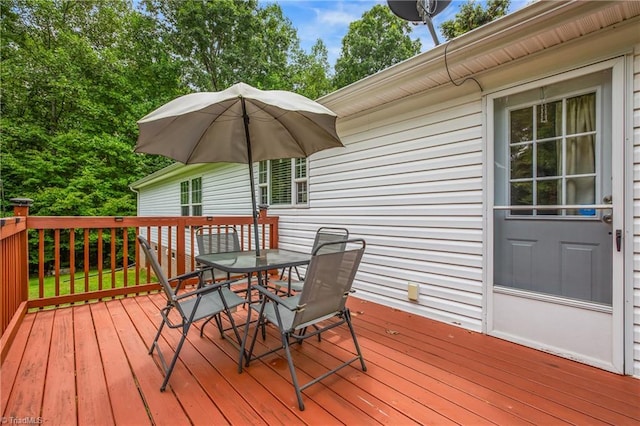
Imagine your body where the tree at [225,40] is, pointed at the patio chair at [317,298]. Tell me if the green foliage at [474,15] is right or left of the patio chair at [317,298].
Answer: left

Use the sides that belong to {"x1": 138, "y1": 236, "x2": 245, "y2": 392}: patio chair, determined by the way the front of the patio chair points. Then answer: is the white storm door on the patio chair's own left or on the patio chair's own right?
on the patio chair's own right

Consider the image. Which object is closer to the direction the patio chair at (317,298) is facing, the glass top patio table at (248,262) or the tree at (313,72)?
the glass top patio table

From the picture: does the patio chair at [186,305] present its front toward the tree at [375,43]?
no

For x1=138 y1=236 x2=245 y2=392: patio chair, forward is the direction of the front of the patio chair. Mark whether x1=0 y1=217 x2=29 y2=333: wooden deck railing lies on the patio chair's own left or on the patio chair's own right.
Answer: on the patio chair's own left

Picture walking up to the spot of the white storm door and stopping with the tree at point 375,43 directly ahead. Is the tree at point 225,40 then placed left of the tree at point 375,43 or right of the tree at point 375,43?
left

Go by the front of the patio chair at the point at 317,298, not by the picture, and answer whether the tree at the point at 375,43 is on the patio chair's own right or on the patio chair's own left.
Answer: on the patio chair's own right
